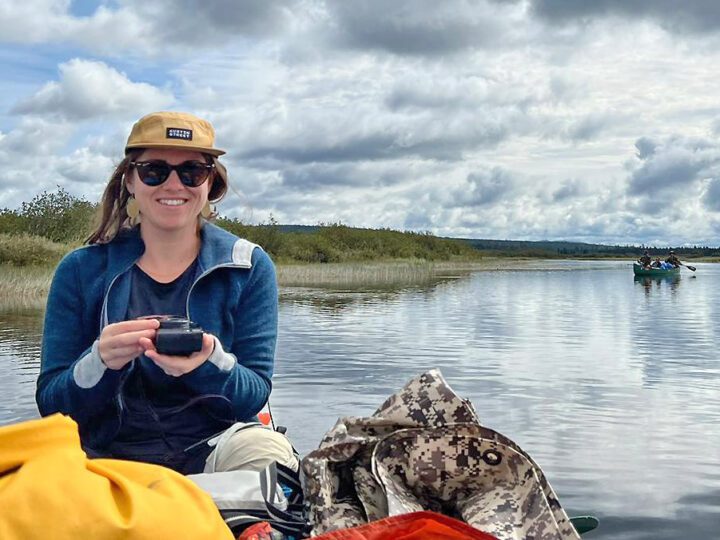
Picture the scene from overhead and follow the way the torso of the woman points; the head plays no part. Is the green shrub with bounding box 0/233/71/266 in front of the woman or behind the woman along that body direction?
behind

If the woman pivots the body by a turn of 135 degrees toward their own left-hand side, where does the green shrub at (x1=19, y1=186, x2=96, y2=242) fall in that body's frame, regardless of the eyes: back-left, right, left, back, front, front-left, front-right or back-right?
front-left

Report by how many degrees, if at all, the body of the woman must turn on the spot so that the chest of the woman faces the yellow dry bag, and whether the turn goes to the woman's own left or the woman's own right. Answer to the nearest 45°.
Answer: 0° — they already face it

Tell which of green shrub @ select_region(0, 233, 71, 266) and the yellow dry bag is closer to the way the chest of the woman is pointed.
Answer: the yellow dry bag

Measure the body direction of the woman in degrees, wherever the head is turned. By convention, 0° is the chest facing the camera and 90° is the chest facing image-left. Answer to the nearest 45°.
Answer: approximately 0°
